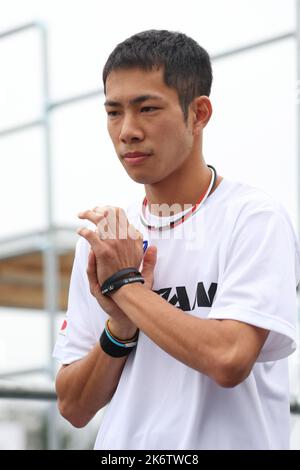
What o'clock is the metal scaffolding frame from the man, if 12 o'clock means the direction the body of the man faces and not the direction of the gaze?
The metal scaffolding frame is roughly at 4 o'clock from the man.

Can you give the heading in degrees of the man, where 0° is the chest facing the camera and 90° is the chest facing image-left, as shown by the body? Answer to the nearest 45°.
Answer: approximately 45°
